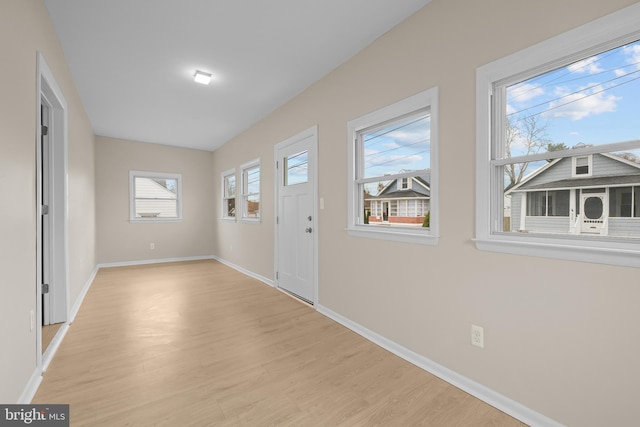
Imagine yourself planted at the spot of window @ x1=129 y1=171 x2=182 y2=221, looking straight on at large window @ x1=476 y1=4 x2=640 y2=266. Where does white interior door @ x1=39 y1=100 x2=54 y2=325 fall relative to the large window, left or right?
right

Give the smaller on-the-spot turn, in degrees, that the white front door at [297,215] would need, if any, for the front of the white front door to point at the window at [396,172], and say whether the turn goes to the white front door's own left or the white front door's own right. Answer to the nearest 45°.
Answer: approximately 90° to the white front door's own left

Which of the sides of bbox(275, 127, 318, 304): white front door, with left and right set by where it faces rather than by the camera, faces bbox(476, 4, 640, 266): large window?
left

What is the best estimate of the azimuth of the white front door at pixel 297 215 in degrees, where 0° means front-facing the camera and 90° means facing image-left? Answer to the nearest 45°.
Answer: approximately 45°
